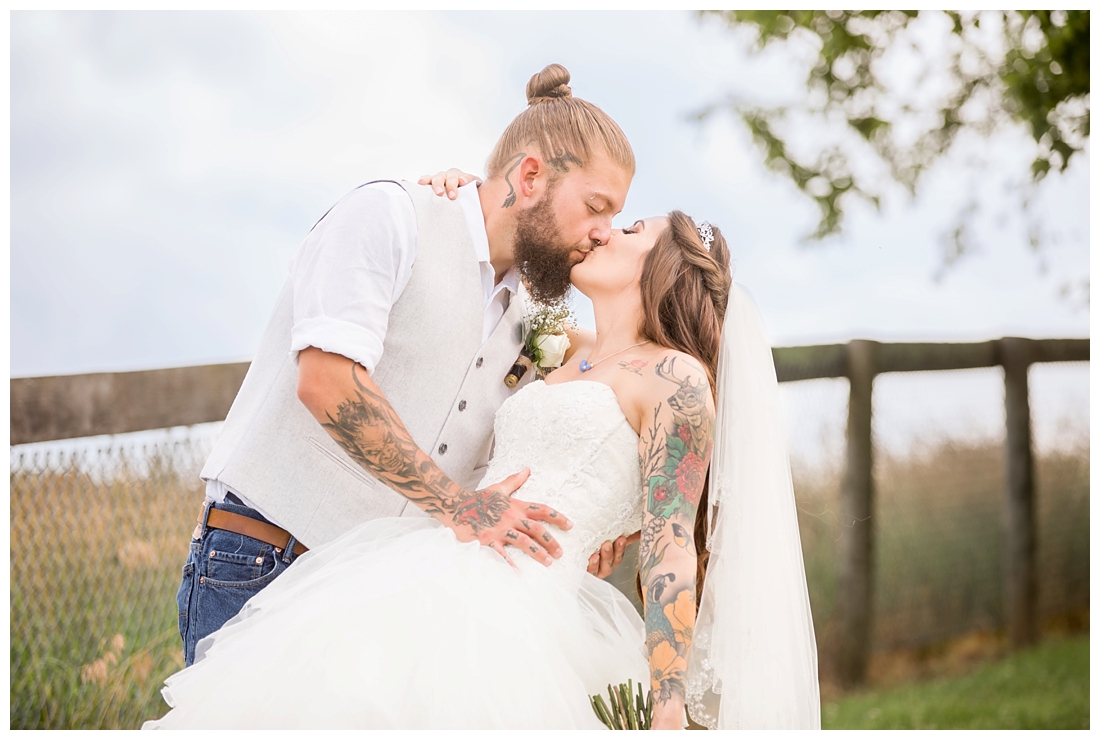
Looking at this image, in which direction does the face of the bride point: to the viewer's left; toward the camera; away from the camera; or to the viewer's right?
to the viewer's left

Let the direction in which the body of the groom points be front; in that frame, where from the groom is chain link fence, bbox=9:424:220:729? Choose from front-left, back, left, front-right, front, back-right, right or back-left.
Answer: back

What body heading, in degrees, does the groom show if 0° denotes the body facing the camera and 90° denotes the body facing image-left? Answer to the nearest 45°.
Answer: approximately 315°

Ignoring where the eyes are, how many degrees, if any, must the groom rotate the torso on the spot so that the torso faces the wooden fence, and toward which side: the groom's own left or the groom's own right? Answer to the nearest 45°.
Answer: approximately 90° to the groom's own left

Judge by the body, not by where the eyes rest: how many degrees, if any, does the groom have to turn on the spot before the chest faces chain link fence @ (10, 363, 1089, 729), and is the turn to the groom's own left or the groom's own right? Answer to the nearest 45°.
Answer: approximately 90° to the groom's own left
